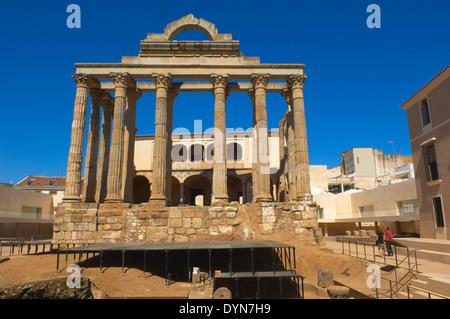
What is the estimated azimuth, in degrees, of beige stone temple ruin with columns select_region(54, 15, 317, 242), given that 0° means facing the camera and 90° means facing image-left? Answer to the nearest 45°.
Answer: approximately 0°

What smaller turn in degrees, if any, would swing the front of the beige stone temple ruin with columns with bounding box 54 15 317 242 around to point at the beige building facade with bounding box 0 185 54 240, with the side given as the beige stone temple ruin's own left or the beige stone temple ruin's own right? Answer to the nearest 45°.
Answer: approximately 135° to the beige stone temple ruin's own right

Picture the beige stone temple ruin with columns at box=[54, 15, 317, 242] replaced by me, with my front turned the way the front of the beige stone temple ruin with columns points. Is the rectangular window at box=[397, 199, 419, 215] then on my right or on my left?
on my left

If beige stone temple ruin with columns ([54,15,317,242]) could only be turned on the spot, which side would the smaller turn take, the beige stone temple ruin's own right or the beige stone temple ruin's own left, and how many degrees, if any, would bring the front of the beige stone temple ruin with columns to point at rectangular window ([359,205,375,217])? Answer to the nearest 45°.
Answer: approximately 135° to the beige stone temple ruin's own left
